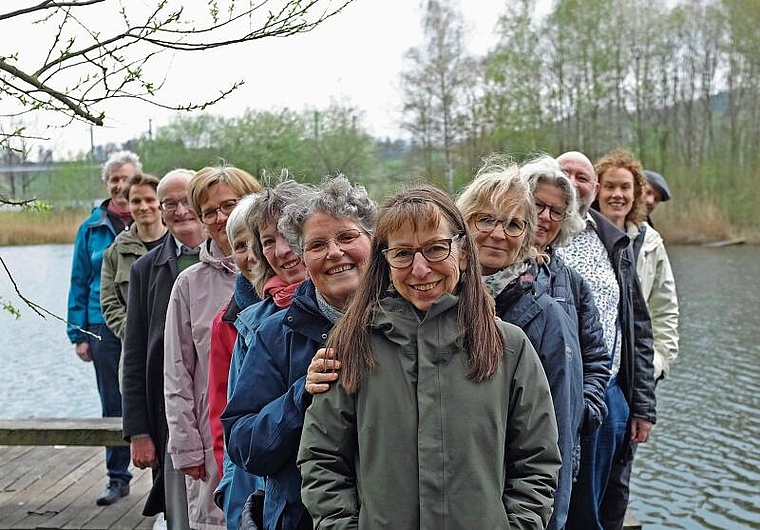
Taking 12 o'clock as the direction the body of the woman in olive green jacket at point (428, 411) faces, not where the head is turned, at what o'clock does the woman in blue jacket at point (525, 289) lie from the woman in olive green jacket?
The woman in blue jacket is roughly at 7 o'clock from the woman in olive green jacket.

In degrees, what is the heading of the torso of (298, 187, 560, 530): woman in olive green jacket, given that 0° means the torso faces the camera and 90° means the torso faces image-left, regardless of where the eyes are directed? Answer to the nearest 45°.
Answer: approximately 0°

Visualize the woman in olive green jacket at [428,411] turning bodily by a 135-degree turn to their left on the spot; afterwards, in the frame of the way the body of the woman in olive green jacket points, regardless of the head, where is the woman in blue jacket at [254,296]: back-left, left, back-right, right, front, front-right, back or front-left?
left
